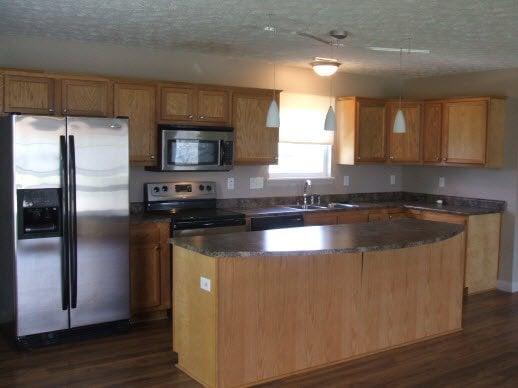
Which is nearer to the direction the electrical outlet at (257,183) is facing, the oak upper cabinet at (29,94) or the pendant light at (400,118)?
the pendant light

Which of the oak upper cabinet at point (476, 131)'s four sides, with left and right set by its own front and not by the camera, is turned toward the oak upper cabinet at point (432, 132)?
right

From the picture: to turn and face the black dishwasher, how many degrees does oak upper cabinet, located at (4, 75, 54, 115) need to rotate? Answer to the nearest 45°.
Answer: approximately 90° to its left

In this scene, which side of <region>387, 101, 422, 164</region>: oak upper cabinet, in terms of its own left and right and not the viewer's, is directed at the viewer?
front

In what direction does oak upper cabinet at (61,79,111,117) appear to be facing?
toward the camera

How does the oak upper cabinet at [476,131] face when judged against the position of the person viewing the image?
facing the viewer and to the left of the viewer

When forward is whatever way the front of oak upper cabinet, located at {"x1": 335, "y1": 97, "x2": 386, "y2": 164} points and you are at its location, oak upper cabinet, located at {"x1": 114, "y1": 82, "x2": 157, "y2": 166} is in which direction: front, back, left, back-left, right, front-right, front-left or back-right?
right

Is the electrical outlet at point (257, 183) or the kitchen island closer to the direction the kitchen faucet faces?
the kitchen island

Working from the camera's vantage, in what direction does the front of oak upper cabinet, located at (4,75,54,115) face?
facing the viewer

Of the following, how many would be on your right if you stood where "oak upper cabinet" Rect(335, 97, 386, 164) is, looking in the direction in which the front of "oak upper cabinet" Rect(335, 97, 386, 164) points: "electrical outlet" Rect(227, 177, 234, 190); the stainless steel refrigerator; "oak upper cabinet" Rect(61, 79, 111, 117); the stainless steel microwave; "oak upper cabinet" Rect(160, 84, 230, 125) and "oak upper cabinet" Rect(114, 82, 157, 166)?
6
